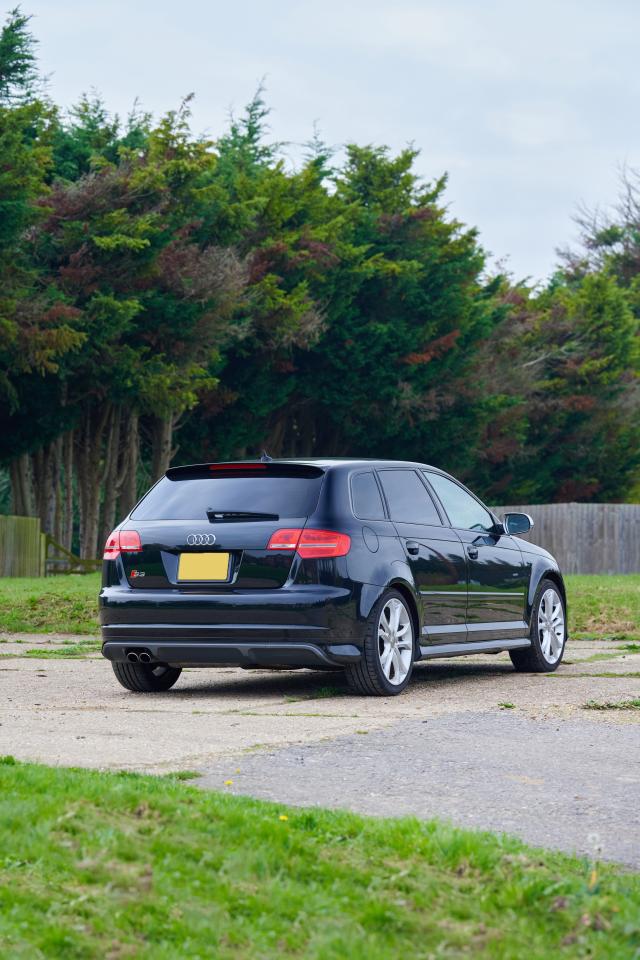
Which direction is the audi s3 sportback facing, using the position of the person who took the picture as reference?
facing away from the viewer and to the right of the viewer

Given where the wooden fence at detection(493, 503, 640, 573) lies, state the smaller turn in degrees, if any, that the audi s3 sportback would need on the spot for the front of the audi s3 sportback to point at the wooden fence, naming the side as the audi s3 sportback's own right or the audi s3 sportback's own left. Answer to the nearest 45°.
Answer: approximately 45° to the audi s3 sportback's own left

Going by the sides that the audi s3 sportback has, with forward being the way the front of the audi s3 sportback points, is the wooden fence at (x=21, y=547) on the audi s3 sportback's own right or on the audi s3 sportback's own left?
on the audi s3 sportback's own left
